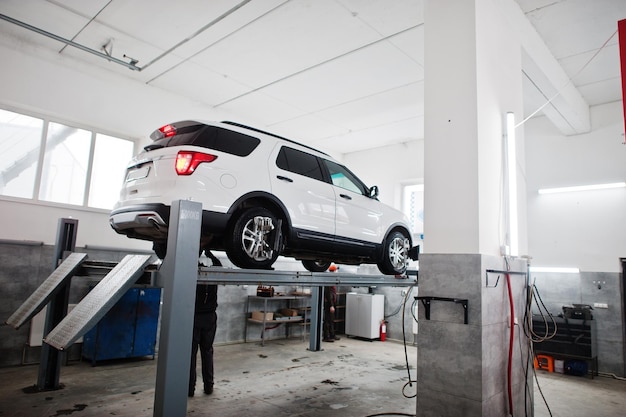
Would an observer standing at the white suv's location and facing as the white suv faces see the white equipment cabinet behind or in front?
in front

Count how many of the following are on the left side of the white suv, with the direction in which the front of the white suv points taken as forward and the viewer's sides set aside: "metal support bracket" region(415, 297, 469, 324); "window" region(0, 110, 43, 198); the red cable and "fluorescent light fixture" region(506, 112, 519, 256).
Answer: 1

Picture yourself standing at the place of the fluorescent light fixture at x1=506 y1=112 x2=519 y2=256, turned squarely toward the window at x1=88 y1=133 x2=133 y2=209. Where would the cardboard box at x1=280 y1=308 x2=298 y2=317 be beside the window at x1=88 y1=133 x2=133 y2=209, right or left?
right

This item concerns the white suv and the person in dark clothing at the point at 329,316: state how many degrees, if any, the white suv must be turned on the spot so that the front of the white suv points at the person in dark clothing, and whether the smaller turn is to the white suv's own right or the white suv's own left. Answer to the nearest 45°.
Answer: approximately 45° to the white suv's own left

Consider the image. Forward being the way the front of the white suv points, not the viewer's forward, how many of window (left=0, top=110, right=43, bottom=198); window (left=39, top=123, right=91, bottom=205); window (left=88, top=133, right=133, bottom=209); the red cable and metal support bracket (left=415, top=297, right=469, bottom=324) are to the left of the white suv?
3
